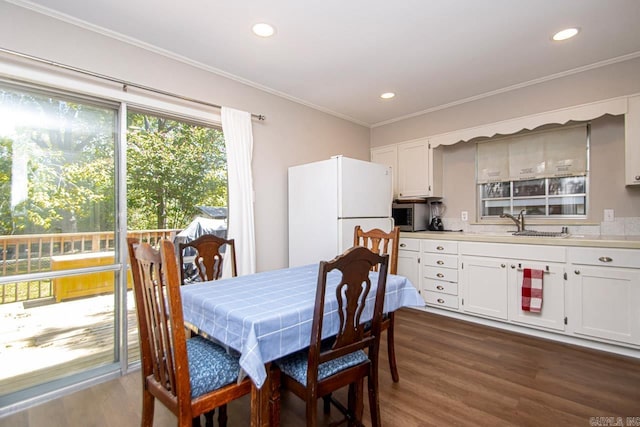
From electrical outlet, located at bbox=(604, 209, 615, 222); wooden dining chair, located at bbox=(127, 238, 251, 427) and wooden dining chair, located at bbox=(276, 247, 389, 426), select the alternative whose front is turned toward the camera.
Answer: the electrical outlet

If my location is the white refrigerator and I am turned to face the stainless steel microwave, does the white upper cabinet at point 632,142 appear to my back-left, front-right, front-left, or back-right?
front-right

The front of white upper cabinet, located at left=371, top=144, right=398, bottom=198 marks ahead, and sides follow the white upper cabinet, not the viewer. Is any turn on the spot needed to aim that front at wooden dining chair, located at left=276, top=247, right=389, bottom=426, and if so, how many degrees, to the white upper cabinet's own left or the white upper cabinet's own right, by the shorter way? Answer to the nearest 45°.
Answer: approximately 45° to the white upper cabinet's own left

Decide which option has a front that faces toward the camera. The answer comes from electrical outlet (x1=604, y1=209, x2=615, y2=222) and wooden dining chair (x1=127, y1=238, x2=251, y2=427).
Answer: the electrical outlet

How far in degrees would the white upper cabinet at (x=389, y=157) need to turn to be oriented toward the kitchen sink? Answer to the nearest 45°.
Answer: approximately 90° to its left

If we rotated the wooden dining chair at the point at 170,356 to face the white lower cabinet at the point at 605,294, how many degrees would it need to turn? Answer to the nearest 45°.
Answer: approximately 45° to its right

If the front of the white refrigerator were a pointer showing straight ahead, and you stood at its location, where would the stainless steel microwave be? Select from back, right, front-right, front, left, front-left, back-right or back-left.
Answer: left

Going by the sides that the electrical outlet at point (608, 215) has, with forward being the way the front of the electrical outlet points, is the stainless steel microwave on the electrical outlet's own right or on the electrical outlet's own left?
on the electrical outlet's own right

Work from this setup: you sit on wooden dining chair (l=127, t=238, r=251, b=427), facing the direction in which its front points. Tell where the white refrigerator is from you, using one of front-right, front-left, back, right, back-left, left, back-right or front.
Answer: front

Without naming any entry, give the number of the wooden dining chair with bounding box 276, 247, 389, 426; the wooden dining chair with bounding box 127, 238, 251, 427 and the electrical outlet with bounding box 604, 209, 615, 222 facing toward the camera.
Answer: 1

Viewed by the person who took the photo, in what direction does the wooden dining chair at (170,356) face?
facing away from the viewer and to the right of the viewer

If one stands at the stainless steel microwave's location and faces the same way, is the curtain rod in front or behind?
in front

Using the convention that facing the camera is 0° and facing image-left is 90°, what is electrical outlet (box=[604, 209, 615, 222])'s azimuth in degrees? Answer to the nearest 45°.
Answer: approximately 0°

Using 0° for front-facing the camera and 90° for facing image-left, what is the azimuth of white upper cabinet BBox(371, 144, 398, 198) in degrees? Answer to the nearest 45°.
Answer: approximately 45°

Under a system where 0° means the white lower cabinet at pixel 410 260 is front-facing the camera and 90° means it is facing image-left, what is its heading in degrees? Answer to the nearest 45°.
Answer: approximately 45°

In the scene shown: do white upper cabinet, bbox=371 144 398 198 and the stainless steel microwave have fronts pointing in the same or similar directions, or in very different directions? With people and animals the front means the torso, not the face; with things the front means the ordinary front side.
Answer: same or similar directions
